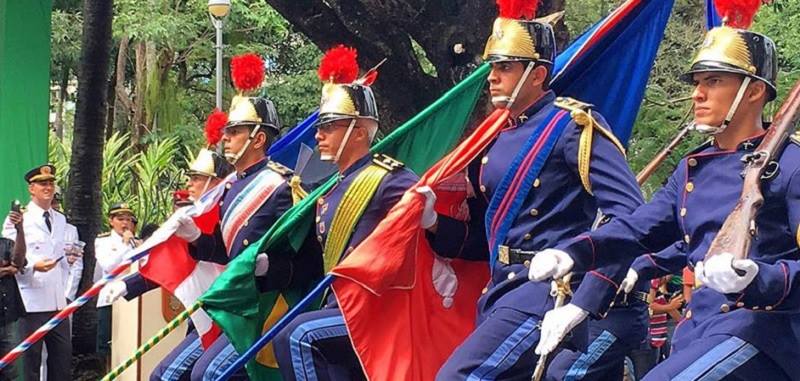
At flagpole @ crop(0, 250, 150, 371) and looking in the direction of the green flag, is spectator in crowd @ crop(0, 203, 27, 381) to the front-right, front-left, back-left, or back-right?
back-left

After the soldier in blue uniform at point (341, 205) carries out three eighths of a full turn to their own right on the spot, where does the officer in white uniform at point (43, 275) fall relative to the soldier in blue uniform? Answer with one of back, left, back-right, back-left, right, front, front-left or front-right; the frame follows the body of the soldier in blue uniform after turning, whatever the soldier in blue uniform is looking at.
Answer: front-left

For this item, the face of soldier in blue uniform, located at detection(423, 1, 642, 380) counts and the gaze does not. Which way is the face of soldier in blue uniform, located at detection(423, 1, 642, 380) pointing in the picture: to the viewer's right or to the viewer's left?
to the viewer's left

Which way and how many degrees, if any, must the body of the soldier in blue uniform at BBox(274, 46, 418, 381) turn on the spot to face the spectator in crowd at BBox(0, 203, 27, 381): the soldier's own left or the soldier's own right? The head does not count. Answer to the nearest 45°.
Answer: approximately 90° to the soldier's own right

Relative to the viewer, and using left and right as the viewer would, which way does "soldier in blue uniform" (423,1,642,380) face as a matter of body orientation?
facing the viewer and to the left of the viewer

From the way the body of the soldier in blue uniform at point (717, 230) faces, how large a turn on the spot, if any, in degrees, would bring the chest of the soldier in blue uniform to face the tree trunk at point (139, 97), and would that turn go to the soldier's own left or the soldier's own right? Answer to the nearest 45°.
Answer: approximately 90° to the soldier's own right

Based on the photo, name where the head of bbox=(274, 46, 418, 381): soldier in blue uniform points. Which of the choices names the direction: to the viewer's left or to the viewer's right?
to the viewer's left
